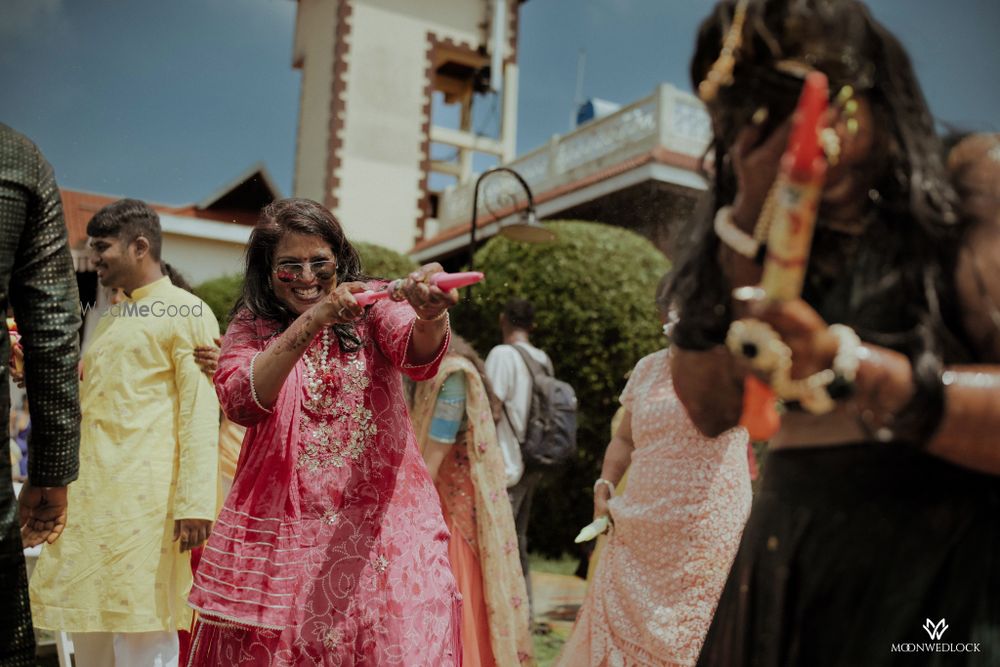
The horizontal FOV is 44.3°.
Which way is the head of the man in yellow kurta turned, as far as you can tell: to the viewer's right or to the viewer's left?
to the viewer's left

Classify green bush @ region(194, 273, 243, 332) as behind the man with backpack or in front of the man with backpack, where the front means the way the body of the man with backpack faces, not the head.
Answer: in front

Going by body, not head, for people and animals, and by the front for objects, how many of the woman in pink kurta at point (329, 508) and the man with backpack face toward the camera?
1

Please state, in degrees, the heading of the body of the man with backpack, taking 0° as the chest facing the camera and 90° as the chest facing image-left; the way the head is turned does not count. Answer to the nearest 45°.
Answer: approximately 135°

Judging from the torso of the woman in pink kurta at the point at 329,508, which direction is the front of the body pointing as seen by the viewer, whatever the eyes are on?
toward the camera

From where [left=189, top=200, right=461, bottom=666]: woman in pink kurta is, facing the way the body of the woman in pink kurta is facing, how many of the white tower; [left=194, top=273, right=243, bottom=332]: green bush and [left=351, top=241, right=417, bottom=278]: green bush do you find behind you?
3

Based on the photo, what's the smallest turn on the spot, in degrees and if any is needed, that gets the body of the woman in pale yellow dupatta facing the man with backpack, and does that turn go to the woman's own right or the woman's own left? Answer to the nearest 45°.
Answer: approximately 90° to the woman's own right

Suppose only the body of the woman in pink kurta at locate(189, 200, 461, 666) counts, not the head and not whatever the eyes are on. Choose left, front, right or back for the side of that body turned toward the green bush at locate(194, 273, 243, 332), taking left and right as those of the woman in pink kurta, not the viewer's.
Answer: back
